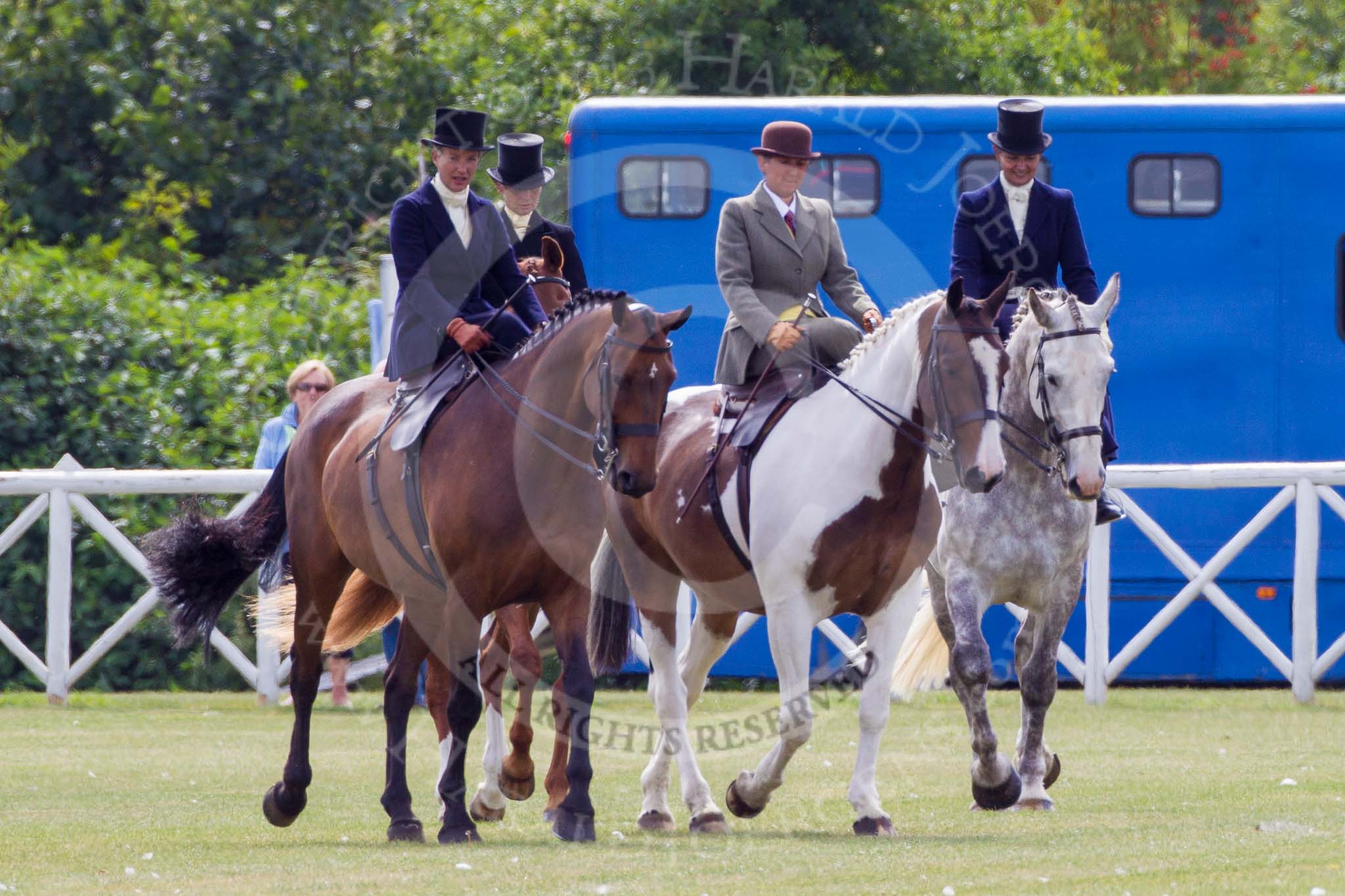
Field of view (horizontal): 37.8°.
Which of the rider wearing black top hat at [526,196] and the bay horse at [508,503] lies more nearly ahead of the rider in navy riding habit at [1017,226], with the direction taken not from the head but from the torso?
the bay horse

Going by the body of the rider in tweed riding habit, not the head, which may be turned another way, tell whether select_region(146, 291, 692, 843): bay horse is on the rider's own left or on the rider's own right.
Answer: on the rider's own right

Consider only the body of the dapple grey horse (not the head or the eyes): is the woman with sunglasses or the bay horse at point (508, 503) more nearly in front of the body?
the bay horse

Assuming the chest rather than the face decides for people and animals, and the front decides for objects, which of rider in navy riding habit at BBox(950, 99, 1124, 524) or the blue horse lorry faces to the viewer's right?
the blue horse lorry

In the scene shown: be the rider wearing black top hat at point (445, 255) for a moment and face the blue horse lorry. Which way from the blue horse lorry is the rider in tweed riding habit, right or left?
right

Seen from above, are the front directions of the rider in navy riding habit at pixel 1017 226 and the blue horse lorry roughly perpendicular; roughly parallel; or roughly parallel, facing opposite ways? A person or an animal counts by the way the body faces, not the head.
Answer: roughly perpendicular

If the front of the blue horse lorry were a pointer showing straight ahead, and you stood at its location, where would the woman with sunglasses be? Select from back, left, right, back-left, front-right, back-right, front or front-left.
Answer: back

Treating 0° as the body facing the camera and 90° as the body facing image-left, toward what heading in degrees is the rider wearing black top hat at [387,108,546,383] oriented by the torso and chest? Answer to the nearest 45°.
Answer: approximately 315°

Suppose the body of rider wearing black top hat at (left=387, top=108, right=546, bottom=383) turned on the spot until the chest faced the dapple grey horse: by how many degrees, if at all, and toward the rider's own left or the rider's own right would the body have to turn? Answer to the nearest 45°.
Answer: approximately 45° to the rider's own left
